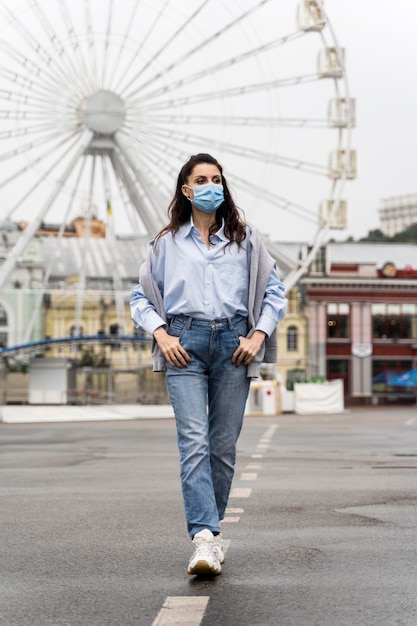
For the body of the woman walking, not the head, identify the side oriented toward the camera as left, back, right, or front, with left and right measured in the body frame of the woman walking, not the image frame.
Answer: front

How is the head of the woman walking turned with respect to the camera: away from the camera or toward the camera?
toward the camera
